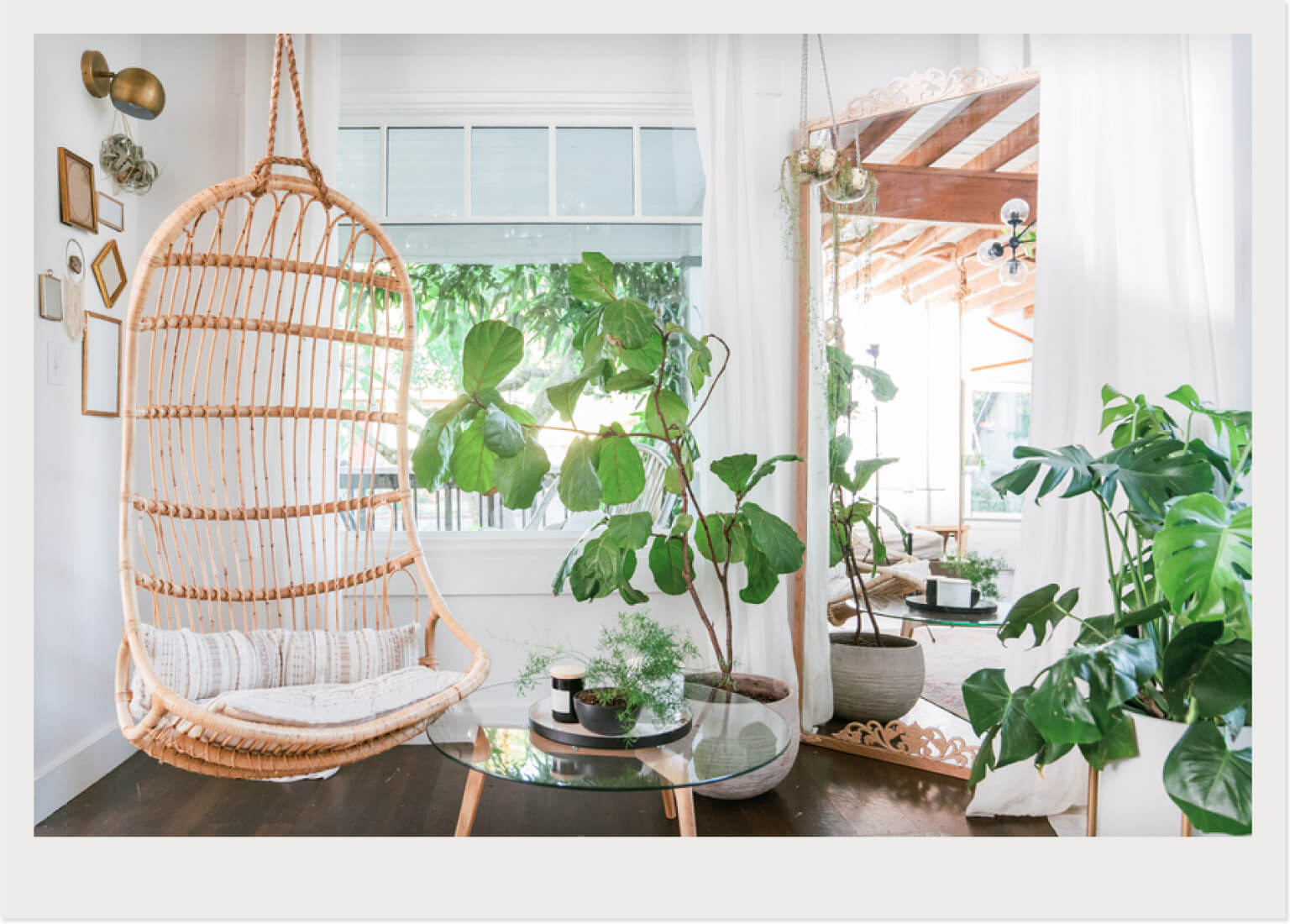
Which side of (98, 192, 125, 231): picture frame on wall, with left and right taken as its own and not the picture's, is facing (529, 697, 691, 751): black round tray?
front

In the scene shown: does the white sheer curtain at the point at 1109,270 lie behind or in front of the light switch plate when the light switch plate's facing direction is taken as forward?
in front

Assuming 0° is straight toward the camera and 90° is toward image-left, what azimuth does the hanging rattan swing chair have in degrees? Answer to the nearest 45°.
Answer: approximately 315°

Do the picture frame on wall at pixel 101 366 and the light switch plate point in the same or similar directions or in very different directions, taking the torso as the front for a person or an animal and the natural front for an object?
same or similar directions

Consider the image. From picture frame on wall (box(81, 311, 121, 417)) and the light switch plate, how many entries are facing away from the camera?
0

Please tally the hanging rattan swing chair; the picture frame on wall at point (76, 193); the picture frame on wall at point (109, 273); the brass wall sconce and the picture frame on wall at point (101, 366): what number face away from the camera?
0

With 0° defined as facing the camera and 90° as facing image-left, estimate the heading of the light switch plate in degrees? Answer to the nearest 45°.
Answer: approximately 315°

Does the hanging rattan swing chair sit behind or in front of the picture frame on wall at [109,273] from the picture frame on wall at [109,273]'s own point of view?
in front

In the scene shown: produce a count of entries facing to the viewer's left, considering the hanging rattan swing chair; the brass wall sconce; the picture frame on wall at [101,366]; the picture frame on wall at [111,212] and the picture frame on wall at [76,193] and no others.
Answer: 0

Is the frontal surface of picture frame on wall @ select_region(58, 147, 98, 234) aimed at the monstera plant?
yes

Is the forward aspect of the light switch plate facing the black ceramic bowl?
yes

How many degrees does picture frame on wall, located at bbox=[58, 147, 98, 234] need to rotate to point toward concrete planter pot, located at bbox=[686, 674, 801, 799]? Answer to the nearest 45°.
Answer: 0° — it already faces it

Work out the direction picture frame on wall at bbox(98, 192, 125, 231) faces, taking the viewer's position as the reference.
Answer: facing the viewer and to the right of the viewer

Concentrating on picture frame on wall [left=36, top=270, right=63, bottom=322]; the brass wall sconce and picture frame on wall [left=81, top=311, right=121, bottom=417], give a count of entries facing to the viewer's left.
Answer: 0

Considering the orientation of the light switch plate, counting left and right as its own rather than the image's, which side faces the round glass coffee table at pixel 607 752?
front
